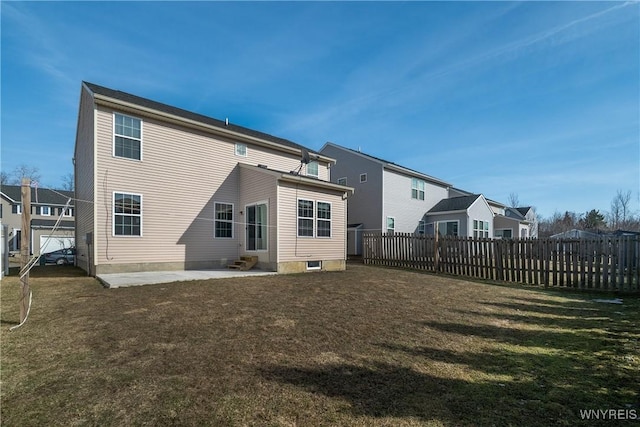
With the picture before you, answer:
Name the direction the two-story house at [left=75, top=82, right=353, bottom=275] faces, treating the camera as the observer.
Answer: facing away from the viewer and to the left of the viewer

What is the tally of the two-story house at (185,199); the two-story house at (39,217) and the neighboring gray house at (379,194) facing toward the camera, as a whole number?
1

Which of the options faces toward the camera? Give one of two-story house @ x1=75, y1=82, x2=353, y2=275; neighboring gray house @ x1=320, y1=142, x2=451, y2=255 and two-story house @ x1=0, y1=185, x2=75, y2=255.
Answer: two-story house @ x1=0, y1=185, x2=75, y2=255

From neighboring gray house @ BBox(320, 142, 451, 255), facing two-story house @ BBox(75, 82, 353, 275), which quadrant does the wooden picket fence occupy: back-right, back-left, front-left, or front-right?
front-left

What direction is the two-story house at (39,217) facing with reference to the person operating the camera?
facing the viewer

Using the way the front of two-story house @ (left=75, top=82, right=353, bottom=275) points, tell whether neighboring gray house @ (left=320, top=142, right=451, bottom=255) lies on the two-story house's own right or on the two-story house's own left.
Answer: on the two-story house's own right

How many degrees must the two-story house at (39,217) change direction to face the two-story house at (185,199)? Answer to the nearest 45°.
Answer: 0° — it already faces it

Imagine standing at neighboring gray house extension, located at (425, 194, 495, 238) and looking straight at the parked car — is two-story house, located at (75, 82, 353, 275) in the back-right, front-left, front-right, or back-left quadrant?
front-left

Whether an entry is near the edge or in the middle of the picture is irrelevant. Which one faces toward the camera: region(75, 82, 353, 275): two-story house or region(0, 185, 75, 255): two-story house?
region(0, 185, 75, 255): two-story house

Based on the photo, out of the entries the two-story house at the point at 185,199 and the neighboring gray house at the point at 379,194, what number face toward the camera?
0

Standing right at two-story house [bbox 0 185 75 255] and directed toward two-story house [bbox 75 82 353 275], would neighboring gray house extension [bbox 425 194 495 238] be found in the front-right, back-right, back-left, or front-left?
front-left

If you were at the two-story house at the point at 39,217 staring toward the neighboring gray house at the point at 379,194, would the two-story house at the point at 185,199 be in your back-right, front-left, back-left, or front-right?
front-right

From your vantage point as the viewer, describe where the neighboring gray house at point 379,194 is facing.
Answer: facing away from the viewer and to the left of the viewer
